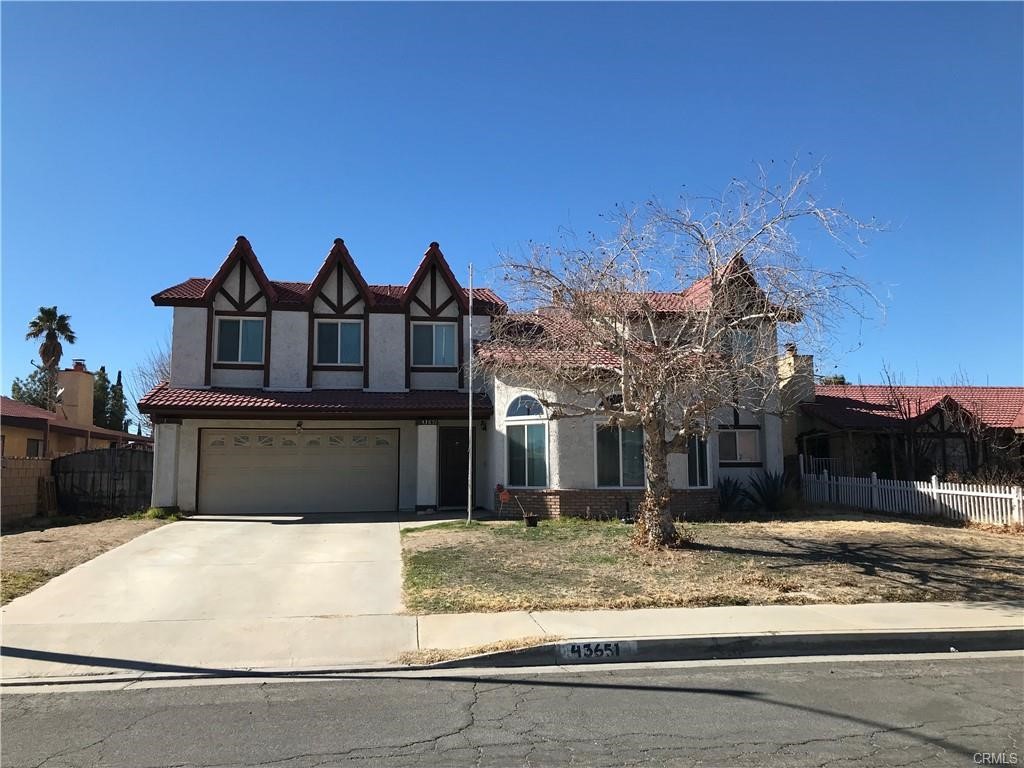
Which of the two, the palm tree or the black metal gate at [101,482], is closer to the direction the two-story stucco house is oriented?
the black metal gate

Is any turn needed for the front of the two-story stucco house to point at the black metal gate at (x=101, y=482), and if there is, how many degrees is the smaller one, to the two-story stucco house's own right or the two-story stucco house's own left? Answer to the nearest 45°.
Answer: approximately 90° to the two-story stucco house's own right

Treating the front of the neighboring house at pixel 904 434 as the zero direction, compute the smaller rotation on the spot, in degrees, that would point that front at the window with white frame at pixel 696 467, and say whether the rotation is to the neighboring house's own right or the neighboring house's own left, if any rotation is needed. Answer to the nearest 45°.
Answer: approximately 45° to the neighboring house's own right

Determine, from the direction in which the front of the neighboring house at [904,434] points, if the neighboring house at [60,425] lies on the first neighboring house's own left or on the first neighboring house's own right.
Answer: on the first neighboring house's own right

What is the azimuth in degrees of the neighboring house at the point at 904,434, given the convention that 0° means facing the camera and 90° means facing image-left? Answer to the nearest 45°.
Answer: approximately 0°

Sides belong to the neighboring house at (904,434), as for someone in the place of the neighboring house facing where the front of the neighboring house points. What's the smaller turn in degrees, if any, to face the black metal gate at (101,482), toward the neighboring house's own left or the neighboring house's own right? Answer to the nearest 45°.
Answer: approximately 45° to the neighboring house's own right

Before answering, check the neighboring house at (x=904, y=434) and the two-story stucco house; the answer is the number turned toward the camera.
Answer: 2

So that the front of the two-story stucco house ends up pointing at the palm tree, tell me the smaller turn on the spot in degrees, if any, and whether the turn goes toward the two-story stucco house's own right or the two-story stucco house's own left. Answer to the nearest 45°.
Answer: approximately 135° to the two-story stucco house's own right

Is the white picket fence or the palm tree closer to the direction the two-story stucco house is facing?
the white picket fence

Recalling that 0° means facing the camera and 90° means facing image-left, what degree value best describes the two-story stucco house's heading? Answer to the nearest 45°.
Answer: approximately 0°

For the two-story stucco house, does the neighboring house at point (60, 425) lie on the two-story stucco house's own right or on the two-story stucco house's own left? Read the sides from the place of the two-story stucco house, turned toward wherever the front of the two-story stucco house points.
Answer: on the two-story stucco house's own right

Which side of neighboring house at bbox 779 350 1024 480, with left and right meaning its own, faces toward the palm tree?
right

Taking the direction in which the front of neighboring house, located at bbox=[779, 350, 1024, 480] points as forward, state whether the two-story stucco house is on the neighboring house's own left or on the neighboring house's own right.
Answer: on the neighboring house's own right
